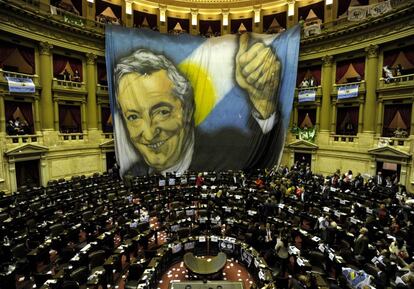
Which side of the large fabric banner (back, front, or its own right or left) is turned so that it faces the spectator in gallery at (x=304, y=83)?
left

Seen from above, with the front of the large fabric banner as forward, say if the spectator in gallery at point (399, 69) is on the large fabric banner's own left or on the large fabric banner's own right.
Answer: on the large fabric banner's own left

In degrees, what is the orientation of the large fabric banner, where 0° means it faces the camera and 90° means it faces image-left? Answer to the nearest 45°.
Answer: approximately 0°

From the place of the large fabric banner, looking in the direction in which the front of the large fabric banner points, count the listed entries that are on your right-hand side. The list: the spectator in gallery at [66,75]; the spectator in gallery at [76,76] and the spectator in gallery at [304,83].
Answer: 2

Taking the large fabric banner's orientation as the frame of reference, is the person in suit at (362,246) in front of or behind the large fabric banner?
in front

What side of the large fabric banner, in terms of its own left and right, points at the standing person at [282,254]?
front

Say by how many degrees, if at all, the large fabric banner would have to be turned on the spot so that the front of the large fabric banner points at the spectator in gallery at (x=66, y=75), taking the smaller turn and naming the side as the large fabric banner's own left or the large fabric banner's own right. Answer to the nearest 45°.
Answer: approximately 90° to the large fabric banner's own right

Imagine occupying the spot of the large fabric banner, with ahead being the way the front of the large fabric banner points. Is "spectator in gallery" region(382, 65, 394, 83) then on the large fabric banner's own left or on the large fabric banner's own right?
on the large fabric banner's own left
